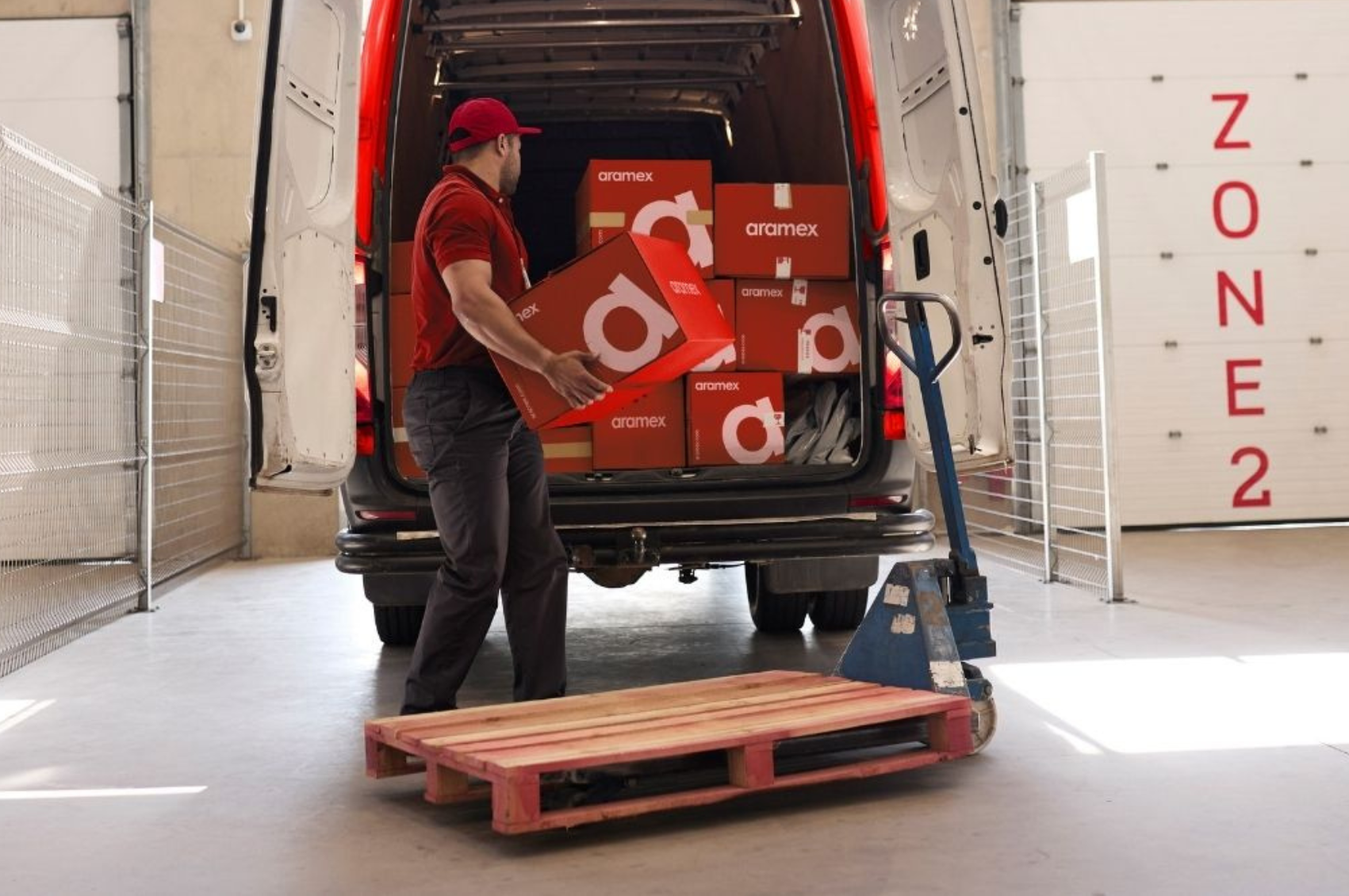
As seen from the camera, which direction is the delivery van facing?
away from the camera

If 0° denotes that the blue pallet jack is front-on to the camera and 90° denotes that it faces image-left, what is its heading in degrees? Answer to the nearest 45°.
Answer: approximately 45°

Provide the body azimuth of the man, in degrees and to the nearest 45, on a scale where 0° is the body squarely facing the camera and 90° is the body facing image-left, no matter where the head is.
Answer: approximately 270°

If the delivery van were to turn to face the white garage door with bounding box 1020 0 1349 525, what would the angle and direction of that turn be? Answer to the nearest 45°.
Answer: approximately 45° to its right
